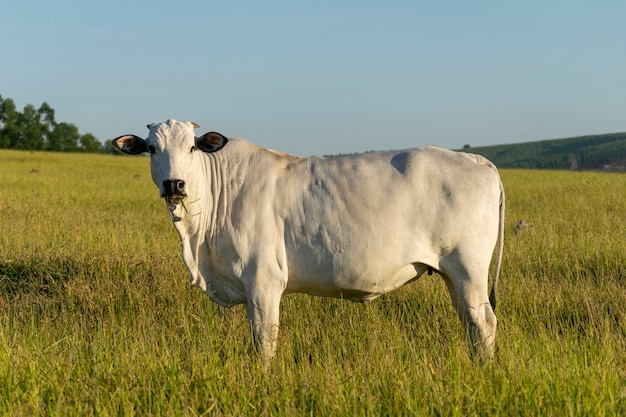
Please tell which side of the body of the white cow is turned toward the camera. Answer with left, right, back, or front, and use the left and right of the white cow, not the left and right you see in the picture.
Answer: left
